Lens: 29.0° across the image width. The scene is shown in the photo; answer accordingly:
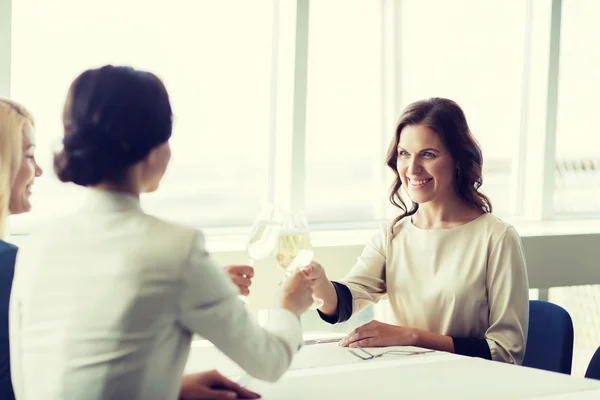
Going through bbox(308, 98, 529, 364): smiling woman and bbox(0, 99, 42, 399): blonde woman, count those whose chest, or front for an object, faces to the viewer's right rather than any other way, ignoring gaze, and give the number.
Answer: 1

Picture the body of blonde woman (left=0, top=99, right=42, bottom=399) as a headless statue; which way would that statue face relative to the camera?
to the viewer's right

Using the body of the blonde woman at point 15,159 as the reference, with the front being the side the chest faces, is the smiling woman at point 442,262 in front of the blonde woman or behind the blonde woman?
in front

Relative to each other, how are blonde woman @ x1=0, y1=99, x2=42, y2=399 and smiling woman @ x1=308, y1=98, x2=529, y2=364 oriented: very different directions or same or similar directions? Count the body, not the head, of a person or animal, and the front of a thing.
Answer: very different directions

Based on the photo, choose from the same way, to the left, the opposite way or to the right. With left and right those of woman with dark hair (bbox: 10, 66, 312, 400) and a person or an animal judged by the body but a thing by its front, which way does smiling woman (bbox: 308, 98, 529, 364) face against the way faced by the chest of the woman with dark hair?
the opposite way

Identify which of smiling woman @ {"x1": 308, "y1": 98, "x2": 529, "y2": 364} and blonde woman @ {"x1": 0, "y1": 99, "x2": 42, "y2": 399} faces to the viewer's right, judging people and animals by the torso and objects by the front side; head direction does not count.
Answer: the blonde woman

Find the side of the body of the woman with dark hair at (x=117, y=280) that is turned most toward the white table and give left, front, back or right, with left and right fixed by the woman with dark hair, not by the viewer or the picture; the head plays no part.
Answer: front

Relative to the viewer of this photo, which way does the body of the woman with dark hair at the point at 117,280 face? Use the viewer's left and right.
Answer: facing away from the viewer and to the right of the viewer

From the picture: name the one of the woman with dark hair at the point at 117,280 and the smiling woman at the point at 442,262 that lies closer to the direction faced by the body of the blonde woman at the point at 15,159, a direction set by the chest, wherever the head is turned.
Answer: the smiling woman

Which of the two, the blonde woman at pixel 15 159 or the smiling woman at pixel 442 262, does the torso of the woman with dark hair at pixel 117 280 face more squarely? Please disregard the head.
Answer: the smiling woman

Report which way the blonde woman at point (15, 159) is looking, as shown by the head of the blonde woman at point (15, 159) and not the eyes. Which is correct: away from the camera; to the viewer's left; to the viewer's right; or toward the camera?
to the viewer's right

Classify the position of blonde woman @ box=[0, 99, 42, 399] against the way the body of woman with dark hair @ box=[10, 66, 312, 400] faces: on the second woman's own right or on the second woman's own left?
on the second woman's own left

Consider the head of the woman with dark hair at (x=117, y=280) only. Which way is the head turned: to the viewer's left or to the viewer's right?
to the viewer's right

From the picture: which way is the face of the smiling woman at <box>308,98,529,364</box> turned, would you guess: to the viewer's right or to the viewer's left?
to the viewer's left
